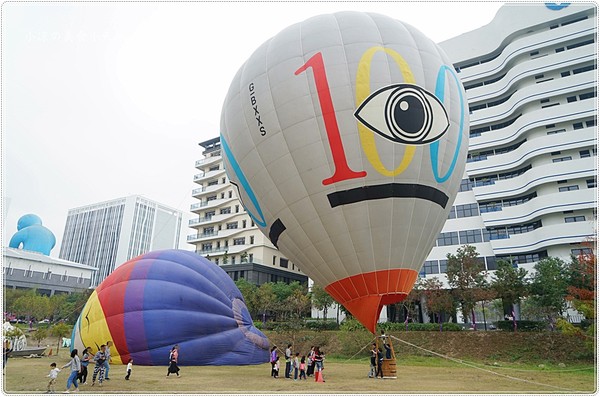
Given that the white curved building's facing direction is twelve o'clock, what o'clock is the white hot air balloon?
The white hot air balloon is roughly at 11 o'clock from the white curved building.

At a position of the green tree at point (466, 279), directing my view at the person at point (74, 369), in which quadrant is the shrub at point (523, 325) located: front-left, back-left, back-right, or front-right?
back-left

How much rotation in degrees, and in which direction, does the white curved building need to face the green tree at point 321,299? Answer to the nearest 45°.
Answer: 0° — it already faces it

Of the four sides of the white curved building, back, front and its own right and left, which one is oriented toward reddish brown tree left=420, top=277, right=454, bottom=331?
front

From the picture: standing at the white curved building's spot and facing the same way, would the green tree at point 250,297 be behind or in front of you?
in front

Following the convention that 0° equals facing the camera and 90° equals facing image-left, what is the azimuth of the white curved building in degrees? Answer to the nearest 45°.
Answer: approximately 45°

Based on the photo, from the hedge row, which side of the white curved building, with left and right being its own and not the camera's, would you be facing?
front
